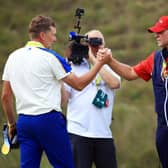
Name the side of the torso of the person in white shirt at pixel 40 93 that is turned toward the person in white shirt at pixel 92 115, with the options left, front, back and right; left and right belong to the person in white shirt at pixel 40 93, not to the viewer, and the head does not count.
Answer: front

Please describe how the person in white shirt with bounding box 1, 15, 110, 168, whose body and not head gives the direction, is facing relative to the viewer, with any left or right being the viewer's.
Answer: facing away from the viewer and to the right of the viewer

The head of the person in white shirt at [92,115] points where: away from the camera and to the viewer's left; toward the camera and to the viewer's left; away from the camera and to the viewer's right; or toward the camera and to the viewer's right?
toward the camera and to the viewer's left

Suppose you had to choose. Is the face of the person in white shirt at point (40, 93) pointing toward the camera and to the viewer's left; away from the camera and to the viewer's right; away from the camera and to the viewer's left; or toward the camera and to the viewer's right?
away from the camera and to the viewer's right
